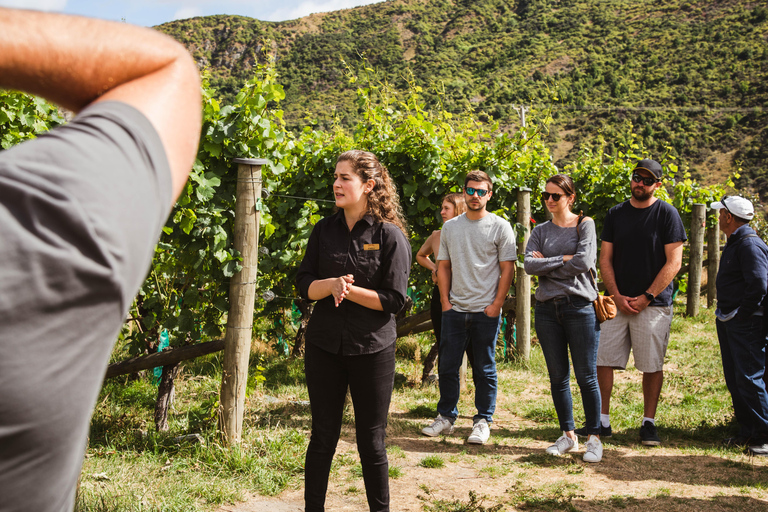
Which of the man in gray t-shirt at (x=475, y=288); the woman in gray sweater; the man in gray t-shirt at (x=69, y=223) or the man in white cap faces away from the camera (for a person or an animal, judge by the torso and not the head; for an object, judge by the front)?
the man in gray t-shirt at (x=69, y=223)

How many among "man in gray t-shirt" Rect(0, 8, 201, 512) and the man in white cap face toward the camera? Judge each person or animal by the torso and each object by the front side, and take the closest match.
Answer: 0

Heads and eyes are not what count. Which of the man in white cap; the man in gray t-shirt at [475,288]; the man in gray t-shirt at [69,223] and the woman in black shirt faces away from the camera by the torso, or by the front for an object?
the man in gray t-shirt at [69,223]

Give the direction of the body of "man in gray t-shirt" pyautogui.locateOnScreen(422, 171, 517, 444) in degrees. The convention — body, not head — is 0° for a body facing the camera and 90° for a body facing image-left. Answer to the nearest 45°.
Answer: approximately 0°

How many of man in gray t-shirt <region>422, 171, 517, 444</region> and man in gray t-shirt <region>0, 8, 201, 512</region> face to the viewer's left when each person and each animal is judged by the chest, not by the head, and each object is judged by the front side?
0

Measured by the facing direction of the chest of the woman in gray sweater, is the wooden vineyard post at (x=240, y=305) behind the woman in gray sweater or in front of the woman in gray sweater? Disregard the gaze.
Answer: in front

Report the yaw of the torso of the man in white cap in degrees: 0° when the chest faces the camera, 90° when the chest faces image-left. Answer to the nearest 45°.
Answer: approximately 90°

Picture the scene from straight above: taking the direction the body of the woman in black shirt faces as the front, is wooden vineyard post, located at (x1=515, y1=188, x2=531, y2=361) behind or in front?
behind

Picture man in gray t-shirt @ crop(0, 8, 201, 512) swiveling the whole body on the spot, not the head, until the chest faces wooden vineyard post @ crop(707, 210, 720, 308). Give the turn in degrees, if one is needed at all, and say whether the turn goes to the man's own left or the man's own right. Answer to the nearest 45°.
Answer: approximately 45° to the man's own right

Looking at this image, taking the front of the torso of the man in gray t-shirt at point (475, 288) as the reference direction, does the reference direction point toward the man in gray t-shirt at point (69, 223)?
yes
